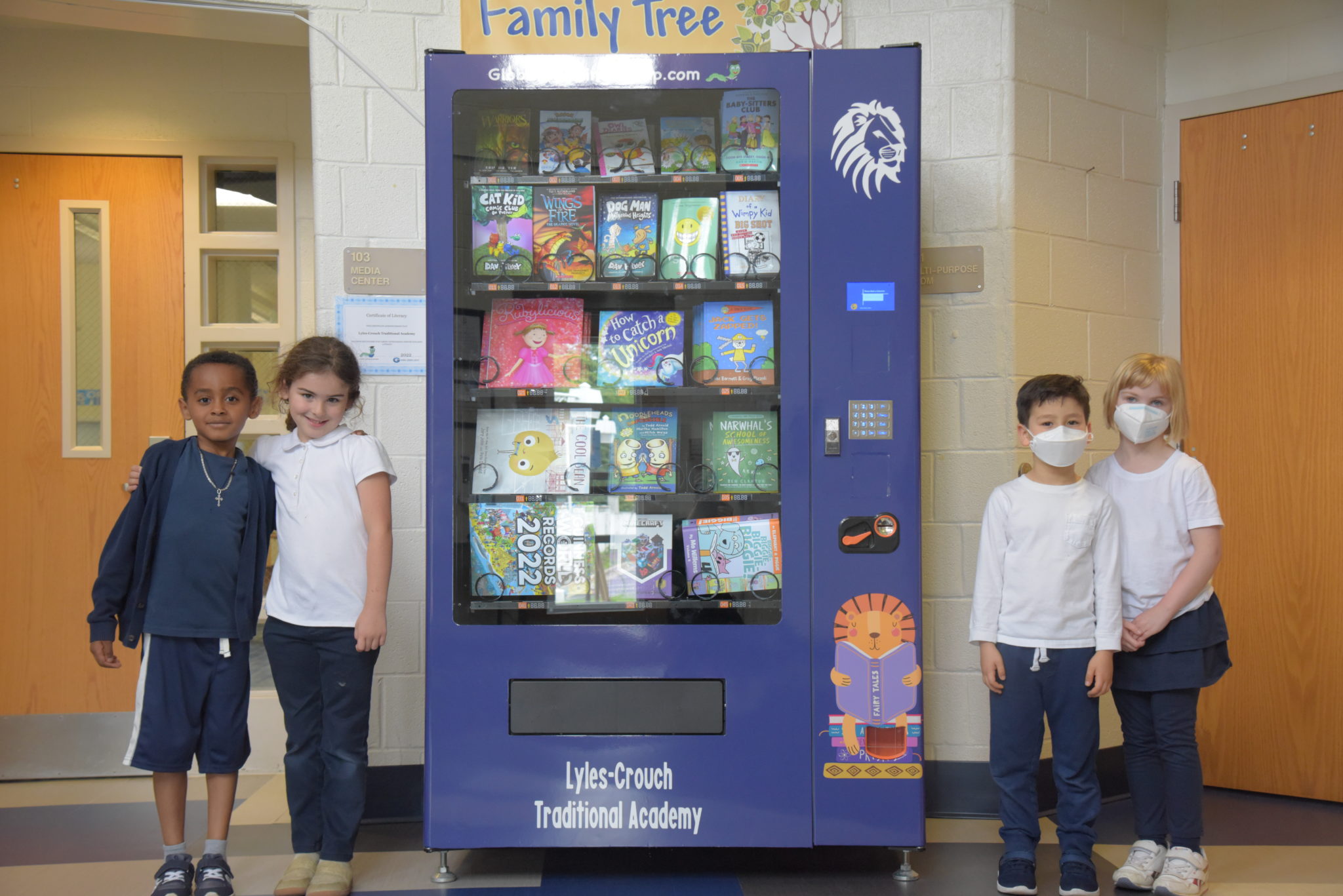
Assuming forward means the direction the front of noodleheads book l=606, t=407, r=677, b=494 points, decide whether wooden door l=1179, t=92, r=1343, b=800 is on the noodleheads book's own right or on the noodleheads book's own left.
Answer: on the noodleheads book's own left

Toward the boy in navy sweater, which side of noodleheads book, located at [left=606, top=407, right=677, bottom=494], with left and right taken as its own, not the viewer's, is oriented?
right

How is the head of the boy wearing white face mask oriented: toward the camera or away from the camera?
toward the camera

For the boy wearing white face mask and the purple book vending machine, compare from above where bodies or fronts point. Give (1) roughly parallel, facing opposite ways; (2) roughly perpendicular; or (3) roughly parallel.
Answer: roughly parallel

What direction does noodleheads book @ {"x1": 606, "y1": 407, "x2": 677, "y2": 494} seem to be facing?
toward the camera

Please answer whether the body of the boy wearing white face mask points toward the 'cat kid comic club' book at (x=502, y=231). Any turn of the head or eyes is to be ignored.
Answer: no

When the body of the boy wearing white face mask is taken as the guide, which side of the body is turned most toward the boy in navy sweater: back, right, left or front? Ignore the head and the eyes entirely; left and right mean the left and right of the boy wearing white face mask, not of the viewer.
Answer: right

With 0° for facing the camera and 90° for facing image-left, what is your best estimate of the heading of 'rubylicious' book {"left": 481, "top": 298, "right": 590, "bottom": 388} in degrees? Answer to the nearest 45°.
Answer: approximately 0°

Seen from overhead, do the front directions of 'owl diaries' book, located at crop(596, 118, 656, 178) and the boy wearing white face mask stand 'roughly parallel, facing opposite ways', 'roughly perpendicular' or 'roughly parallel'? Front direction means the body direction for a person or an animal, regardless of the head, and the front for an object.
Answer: roughly parallel

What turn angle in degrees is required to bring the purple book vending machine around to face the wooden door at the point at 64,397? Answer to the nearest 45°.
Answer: approximately 135° to its right

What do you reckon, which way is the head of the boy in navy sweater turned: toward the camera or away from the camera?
toward the camera

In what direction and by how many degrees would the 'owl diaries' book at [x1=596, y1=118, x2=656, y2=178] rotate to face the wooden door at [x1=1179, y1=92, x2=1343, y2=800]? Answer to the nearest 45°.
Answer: approximately 90° to its left

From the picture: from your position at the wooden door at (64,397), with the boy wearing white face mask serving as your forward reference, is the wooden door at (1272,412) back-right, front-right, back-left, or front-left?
front-left

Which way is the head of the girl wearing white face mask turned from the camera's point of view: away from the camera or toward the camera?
toward the camera

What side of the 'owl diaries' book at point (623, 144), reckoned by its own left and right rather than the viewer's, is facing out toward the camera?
front

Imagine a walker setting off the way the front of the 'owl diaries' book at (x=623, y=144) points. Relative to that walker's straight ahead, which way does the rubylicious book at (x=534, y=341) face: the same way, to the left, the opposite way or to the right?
the same way

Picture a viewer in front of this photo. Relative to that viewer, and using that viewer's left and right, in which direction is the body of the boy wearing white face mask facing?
facing the viewer

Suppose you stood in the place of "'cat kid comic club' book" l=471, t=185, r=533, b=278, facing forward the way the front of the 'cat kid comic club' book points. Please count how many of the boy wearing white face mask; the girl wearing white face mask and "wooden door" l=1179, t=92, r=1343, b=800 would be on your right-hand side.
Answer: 0
